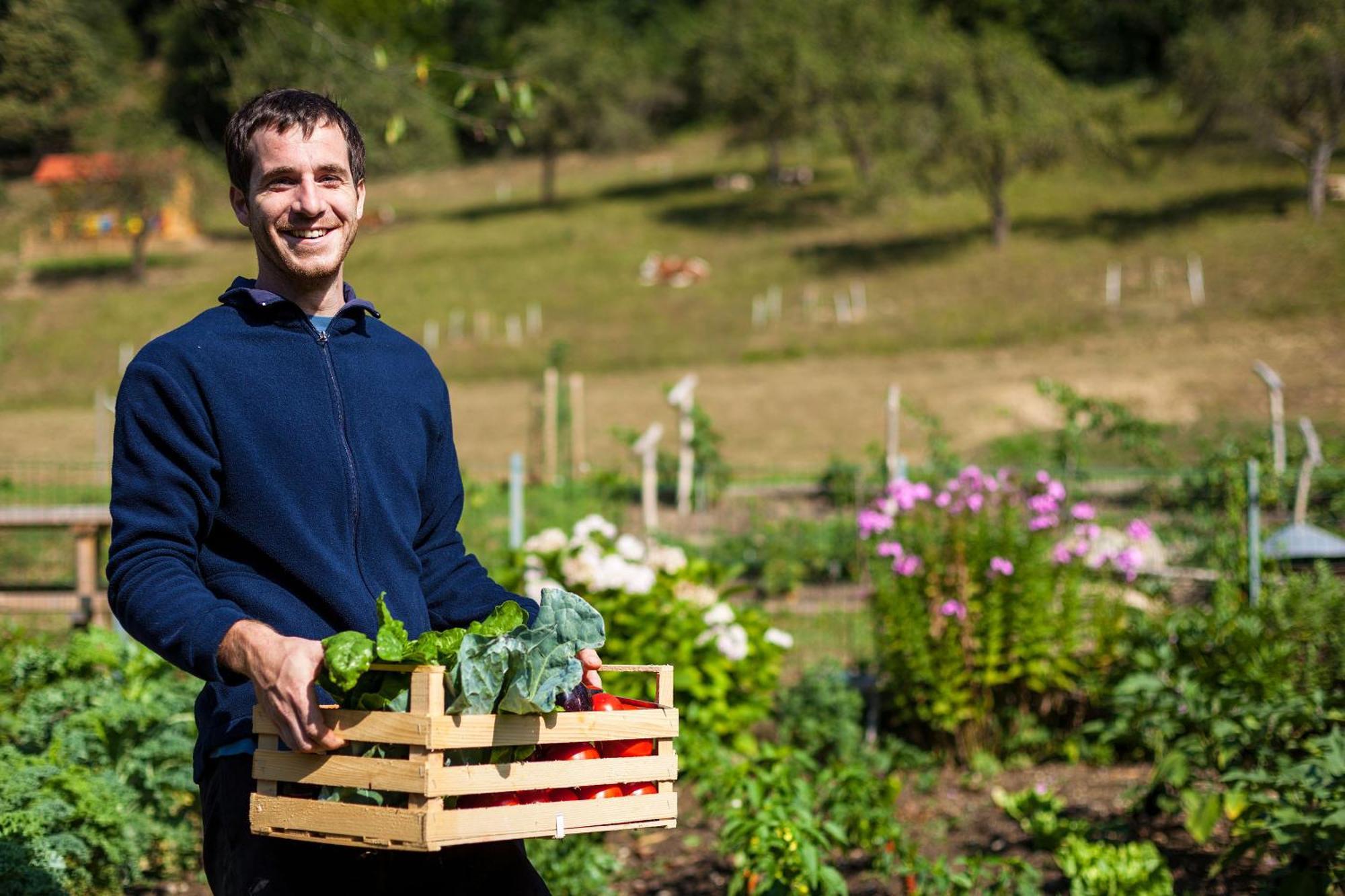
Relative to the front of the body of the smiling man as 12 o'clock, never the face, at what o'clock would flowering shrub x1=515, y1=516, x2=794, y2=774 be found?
The flowering shrub is roughly at 8 o'clock from the smiling man.

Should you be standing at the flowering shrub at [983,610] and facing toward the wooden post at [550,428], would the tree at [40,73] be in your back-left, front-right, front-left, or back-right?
front-left

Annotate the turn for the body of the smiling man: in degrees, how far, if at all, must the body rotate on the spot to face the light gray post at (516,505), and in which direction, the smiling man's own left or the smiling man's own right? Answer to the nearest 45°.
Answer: approximately 135° to the smiling man's own left

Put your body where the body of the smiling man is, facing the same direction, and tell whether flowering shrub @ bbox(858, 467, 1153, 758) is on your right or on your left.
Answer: on your left

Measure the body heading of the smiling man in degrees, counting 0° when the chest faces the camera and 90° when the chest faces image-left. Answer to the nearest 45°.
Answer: approximately 315°

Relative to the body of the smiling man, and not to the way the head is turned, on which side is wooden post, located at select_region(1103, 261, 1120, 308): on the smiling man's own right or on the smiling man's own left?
on the smiling man's own left

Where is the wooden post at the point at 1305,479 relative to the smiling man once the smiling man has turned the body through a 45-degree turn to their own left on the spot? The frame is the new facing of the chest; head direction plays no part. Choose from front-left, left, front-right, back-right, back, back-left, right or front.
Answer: front-left

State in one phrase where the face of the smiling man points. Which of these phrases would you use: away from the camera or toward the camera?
toward the camera

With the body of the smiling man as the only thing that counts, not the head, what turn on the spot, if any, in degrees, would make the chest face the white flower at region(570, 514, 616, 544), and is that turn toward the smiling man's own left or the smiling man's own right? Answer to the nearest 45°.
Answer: approximately 135° to the smiling man's own left

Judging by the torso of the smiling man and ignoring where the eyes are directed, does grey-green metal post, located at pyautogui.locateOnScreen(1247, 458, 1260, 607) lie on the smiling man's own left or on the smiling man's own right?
on the smiling man's own left
